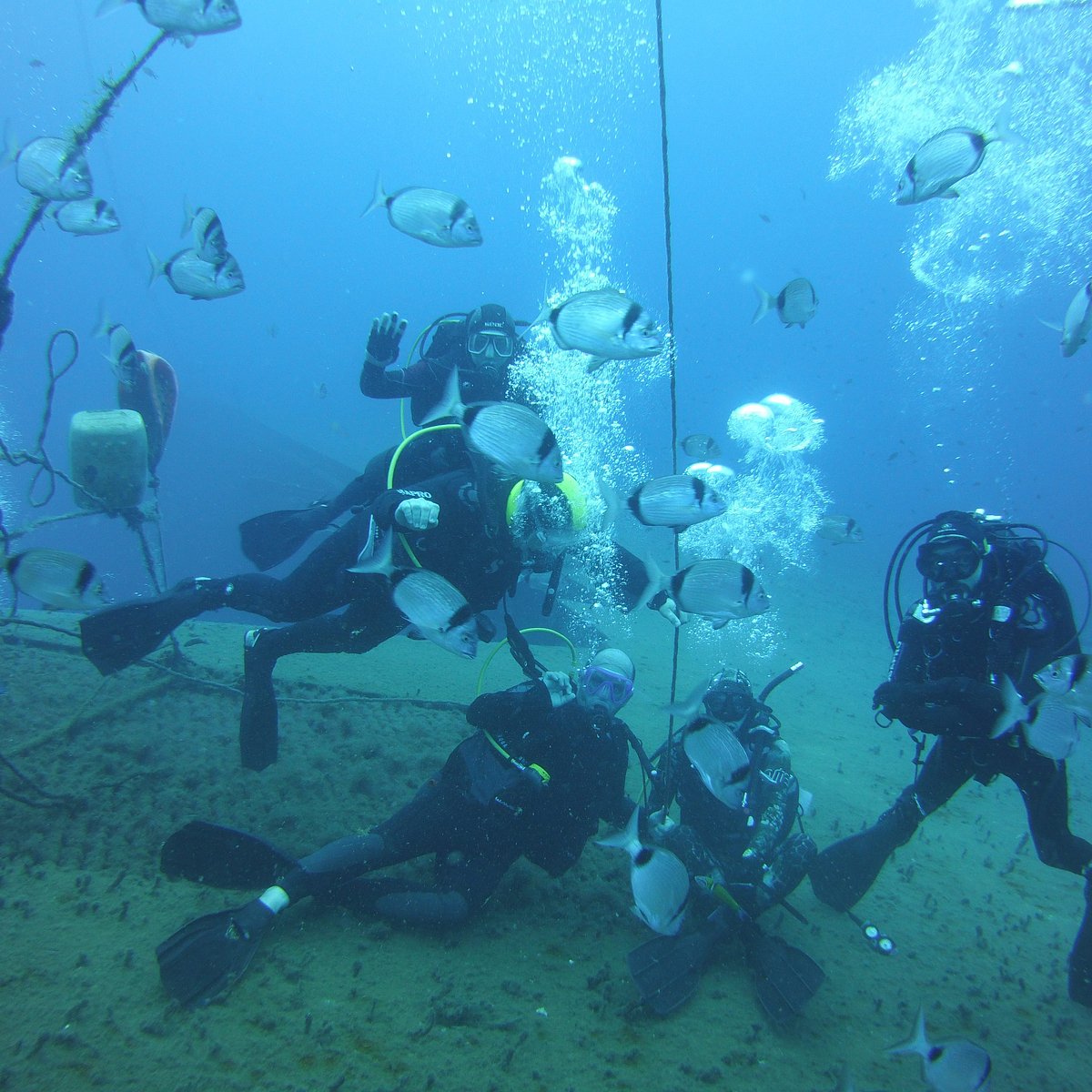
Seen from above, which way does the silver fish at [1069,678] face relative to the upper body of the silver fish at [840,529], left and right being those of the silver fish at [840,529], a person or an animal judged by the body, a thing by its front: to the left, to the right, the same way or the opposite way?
the opposite way

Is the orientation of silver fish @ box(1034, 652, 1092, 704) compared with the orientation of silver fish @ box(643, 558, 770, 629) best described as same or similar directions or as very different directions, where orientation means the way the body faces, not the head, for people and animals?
very different directions

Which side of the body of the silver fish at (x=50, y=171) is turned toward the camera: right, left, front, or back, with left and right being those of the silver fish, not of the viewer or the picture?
right

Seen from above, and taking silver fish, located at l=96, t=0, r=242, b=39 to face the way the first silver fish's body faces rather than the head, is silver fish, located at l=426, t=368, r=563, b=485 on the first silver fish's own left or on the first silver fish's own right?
on the first silver fish's own right

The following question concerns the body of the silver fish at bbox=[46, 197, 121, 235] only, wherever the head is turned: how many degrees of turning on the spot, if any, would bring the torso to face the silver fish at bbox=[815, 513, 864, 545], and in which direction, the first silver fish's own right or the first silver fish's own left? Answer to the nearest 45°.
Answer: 0° — it already faces it

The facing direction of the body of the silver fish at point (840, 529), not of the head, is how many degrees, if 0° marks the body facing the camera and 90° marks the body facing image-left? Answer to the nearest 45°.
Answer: approximately 270°

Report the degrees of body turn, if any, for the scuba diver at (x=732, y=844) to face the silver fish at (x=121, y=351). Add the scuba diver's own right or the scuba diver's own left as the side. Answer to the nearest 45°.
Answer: approximately 90° to the scuba diver's own right

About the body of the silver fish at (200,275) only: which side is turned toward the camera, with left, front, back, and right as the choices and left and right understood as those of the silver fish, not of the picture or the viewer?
right

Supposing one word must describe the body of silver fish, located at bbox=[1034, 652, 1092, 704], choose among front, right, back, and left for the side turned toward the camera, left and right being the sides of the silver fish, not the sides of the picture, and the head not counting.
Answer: left
